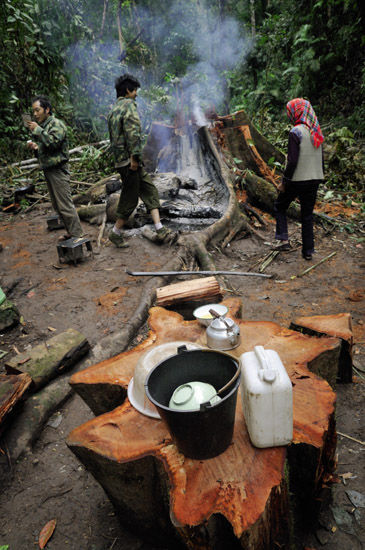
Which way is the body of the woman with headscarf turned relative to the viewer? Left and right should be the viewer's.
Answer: facing away from the viewer and to the left of the viewer

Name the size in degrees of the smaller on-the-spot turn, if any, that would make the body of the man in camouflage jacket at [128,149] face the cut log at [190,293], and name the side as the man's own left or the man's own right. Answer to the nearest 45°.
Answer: approximately 90° to the man's own right

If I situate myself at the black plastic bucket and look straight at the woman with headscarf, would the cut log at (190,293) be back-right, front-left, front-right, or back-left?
front-left

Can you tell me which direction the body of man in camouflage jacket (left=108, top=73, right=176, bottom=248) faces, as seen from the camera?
to the viewer's right

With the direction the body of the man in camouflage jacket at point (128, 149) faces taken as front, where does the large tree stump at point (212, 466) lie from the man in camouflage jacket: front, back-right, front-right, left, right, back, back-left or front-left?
right
